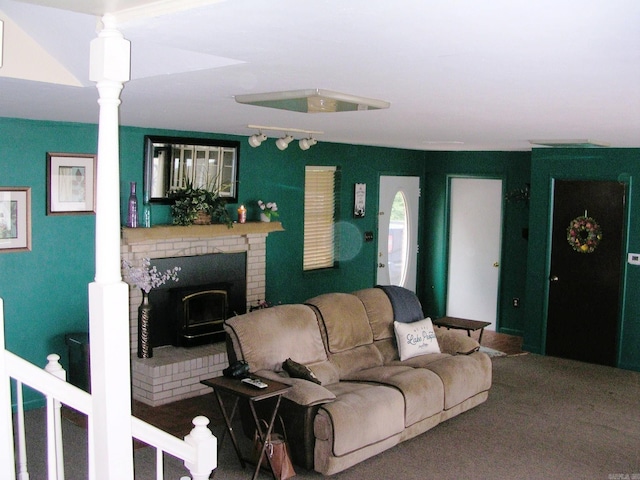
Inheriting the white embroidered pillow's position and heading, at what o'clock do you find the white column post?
The white column post is roughly at 2 o'clock from the white embroidered pillow.

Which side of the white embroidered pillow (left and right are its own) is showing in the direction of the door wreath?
left

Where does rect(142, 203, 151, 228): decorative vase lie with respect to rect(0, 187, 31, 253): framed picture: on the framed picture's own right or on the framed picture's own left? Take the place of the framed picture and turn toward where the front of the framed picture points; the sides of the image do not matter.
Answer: on the framed picture's own left

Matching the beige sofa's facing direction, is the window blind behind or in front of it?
behind

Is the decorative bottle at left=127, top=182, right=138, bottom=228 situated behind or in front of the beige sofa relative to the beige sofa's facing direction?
behind
